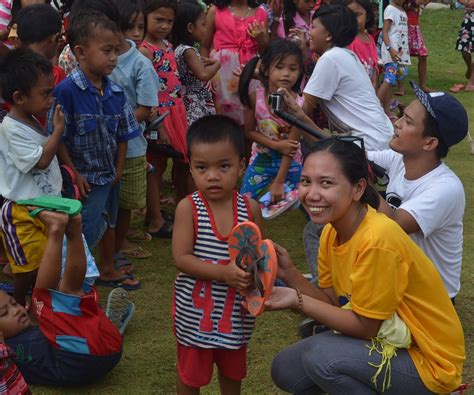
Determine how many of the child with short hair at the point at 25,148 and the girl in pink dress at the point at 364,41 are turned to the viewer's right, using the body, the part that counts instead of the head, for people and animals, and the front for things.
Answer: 1

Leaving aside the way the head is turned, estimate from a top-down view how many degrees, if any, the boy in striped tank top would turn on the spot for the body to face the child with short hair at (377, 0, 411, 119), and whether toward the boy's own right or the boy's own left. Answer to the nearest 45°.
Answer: approximately 180°

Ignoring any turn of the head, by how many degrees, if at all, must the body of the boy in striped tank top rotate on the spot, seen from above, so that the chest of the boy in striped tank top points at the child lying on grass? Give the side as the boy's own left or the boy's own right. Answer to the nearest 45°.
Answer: approximately 90° to the boy's own right

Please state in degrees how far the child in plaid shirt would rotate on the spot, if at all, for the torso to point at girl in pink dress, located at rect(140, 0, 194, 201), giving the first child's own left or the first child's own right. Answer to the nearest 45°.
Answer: approximately 90° to the first child's own left

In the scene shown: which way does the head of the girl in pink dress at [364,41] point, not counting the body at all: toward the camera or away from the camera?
toward the camera

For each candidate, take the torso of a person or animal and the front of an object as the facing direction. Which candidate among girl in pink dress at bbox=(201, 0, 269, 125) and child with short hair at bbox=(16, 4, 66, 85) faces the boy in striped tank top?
the girl in pink dress

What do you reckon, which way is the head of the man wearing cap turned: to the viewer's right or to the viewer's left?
to the viewer's left

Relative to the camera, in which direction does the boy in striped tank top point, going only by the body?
toward the camera

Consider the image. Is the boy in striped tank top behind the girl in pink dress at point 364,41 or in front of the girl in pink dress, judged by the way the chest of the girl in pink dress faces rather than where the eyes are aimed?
in front
